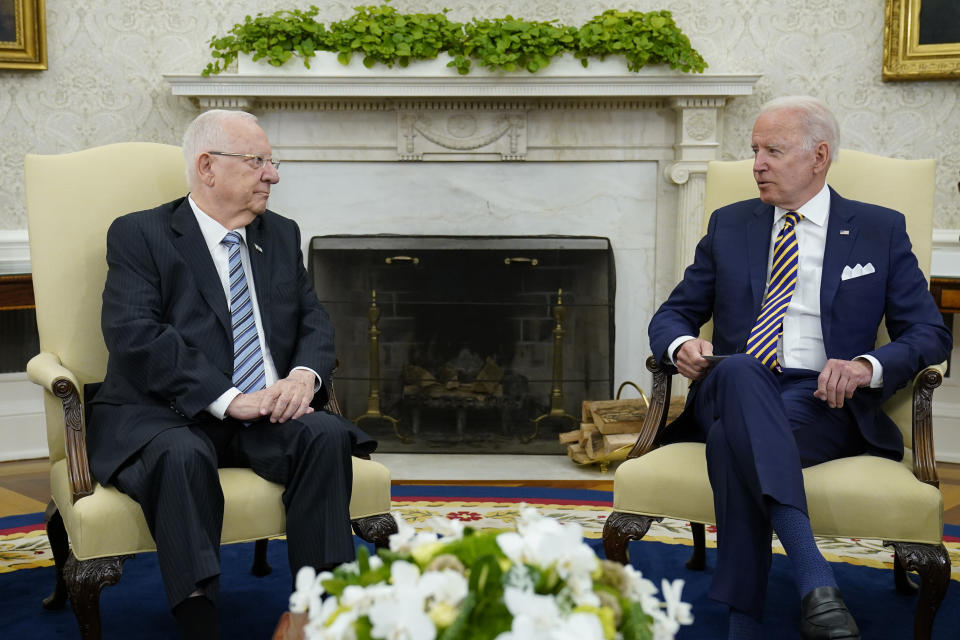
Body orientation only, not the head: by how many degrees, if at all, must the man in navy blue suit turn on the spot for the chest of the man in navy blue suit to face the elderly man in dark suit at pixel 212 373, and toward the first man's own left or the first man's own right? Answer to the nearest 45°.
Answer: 0° — they already face them

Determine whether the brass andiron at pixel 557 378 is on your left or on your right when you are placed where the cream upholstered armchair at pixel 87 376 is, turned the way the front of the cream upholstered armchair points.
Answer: on your left

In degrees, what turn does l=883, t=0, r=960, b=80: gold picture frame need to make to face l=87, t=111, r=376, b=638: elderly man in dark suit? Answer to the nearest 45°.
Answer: approximately 45° to its right

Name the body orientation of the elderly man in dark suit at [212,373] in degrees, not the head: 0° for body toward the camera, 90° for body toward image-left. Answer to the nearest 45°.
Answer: approximately 315°

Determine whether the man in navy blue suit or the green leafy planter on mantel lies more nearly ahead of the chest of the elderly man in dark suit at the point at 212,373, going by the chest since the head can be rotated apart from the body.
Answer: the man in navy blue suit

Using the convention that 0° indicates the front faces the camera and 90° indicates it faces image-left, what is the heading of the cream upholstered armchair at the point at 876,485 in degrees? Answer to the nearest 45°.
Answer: approximately 45°

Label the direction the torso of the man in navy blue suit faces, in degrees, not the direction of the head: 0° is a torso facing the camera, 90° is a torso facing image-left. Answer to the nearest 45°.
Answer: approximately 45°

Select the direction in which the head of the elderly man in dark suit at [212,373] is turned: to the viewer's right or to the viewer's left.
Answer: to the viewer's right

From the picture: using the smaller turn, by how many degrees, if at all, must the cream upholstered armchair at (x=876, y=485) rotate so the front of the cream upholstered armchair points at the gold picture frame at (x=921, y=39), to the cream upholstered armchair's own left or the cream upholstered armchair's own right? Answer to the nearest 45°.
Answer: approximately 135° to the cream upholstered armchair's own right
